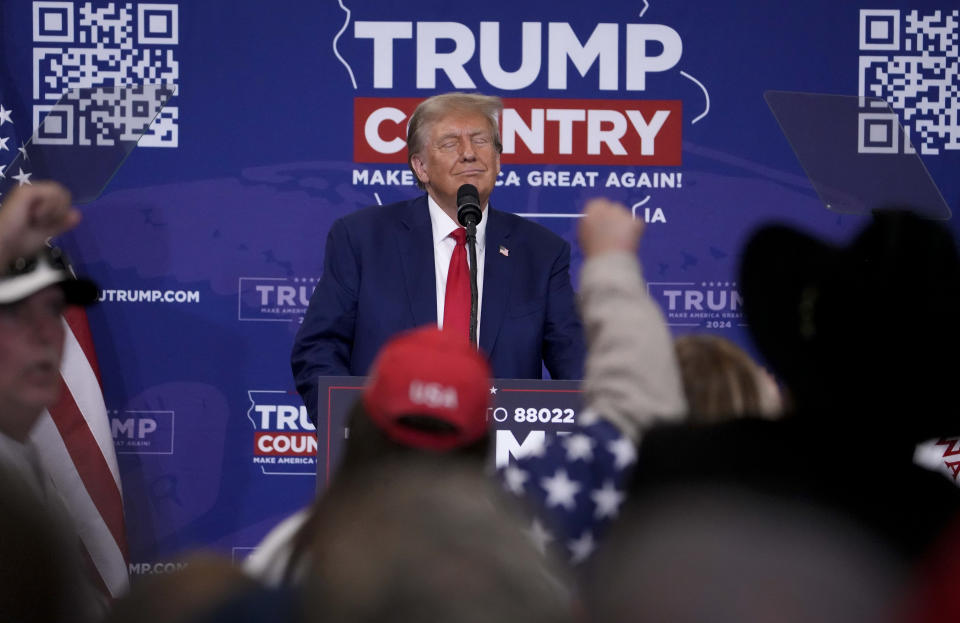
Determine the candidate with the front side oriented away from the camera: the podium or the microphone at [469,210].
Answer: the microphone

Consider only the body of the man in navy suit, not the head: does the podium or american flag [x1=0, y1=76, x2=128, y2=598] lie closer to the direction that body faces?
the podium

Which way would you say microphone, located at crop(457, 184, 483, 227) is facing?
away from the camera

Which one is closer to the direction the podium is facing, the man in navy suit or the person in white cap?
the person in white cap

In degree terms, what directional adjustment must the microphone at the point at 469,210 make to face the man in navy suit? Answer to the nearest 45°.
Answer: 0° — it already faces them

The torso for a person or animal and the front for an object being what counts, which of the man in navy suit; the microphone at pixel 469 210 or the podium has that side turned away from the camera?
the microphone

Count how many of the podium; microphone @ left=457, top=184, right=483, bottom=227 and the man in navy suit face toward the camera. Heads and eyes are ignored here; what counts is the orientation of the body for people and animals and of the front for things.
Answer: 2

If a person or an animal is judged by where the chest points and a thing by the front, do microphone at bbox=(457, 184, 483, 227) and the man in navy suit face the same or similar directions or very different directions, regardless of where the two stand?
very different directions

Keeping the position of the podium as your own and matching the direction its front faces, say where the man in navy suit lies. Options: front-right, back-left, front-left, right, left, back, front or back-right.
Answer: back
